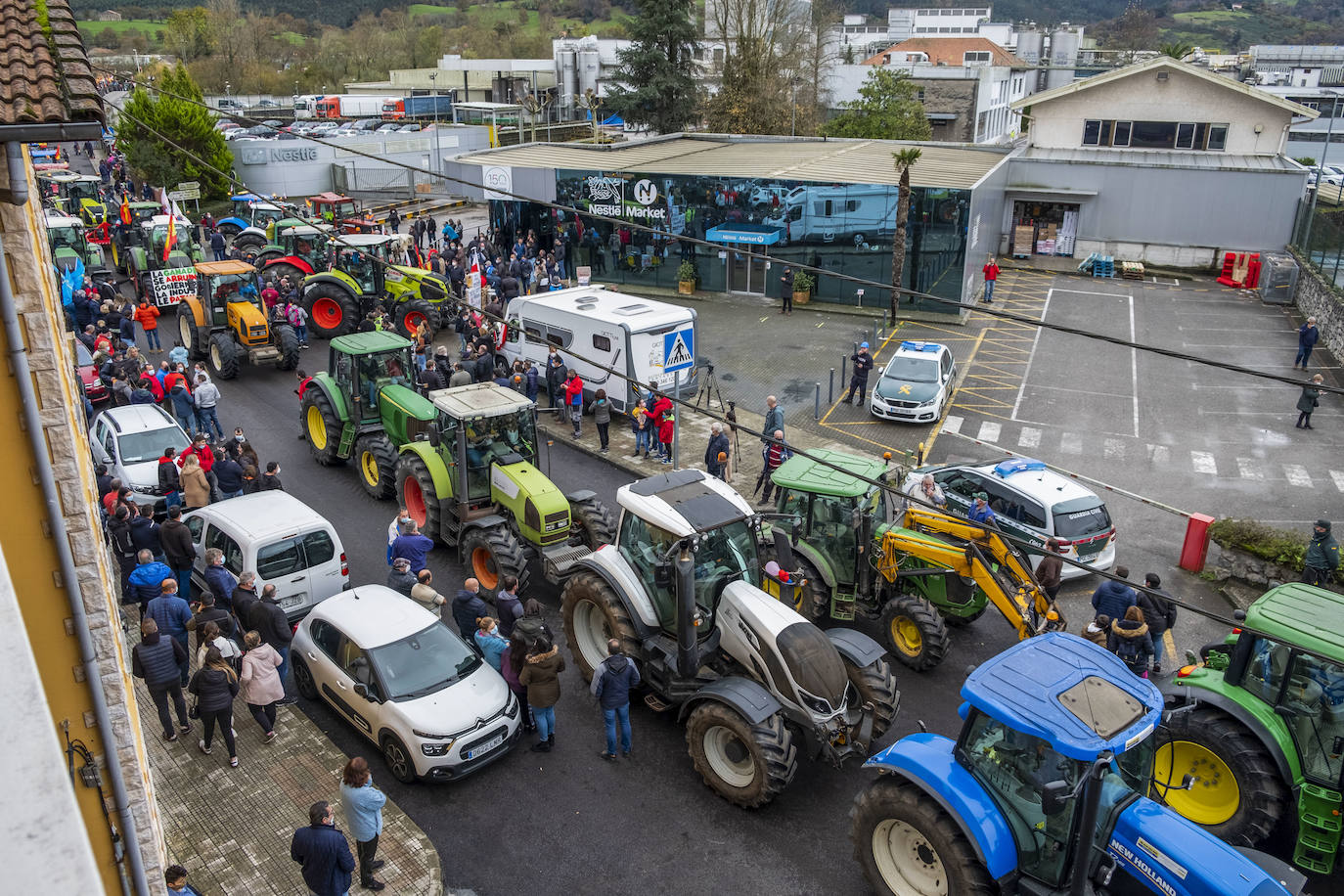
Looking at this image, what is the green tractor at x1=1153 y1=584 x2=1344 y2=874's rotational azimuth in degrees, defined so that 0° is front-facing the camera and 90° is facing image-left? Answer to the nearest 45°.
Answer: approximately 315°

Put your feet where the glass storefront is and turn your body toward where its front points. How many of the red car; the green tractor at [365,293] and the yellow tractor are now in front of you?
3

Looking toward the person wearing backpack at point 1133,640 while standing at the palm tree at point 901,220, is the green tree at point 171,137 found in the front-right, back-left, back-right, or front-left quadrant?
back-right

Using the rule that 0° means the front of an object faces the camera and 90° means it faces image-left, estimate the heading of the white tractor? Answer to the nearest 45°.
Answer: approximately 315°

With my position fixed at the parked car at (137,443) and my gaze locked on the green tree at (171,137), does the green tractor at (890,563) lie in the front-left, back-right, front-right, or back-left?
back-right

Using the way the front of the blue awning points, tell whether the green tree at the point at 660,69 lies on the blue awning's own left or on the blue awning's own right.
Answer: on the blue awning's own right

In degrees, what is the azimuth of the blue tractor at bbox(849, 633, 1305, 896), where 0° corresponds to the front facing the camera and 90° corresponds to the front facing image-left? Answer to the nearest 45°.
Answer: approximately 315°

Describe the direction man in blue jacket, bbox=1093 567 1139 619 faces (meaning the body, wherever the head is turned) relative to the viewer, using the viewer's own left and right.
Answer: facing away from the viewer

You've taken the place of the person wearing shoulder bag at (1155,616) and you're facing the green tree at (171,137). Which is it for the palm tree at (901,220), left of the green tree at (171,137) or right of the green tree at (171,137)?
right

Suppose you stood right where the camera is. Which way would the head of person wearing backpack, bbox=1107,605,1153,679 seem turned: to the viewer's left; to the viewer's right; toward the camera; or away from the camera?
away from the camera

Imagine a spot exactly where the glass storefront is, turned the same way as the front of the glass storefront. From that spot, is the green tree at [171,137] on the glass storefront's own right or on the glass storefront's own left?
on the glass storefront's own right

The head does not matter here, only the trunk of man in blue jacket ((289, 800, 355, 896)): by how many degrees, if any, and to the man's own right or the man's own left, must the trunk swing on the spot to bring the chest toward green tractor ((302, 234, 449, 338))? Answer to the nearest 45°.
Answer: approximately 45° to the man's own left
